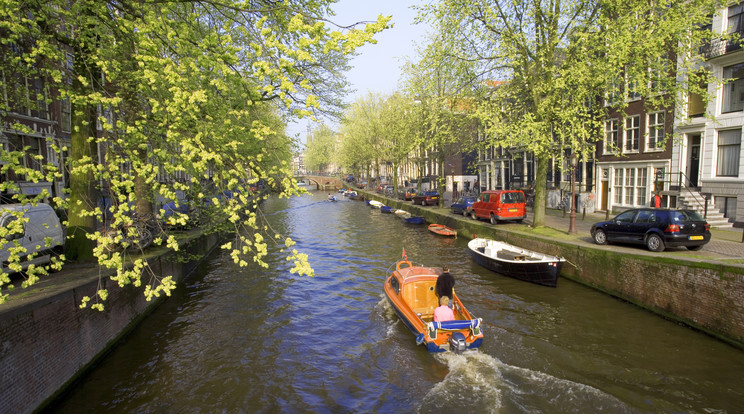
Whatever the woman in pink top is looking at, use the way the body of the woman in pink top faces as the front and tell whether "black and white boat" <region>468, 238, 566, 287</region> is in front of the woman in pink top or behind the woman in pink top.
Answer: in front

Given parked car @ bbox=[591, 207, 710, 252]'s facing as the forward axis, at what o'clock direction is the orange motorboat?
The orange motorboat is roughly at 9 o'clock from the parked car.

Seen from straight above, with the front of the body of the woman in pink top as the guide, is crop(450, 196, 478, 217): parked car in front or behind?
in front

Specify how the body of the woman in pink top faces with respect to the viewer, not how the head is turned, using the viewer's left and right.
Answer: facing away from the viewer

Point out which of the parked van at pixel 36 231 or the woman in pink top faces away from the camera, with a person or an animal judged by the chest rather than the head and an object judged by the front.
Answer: the woman in pink top
